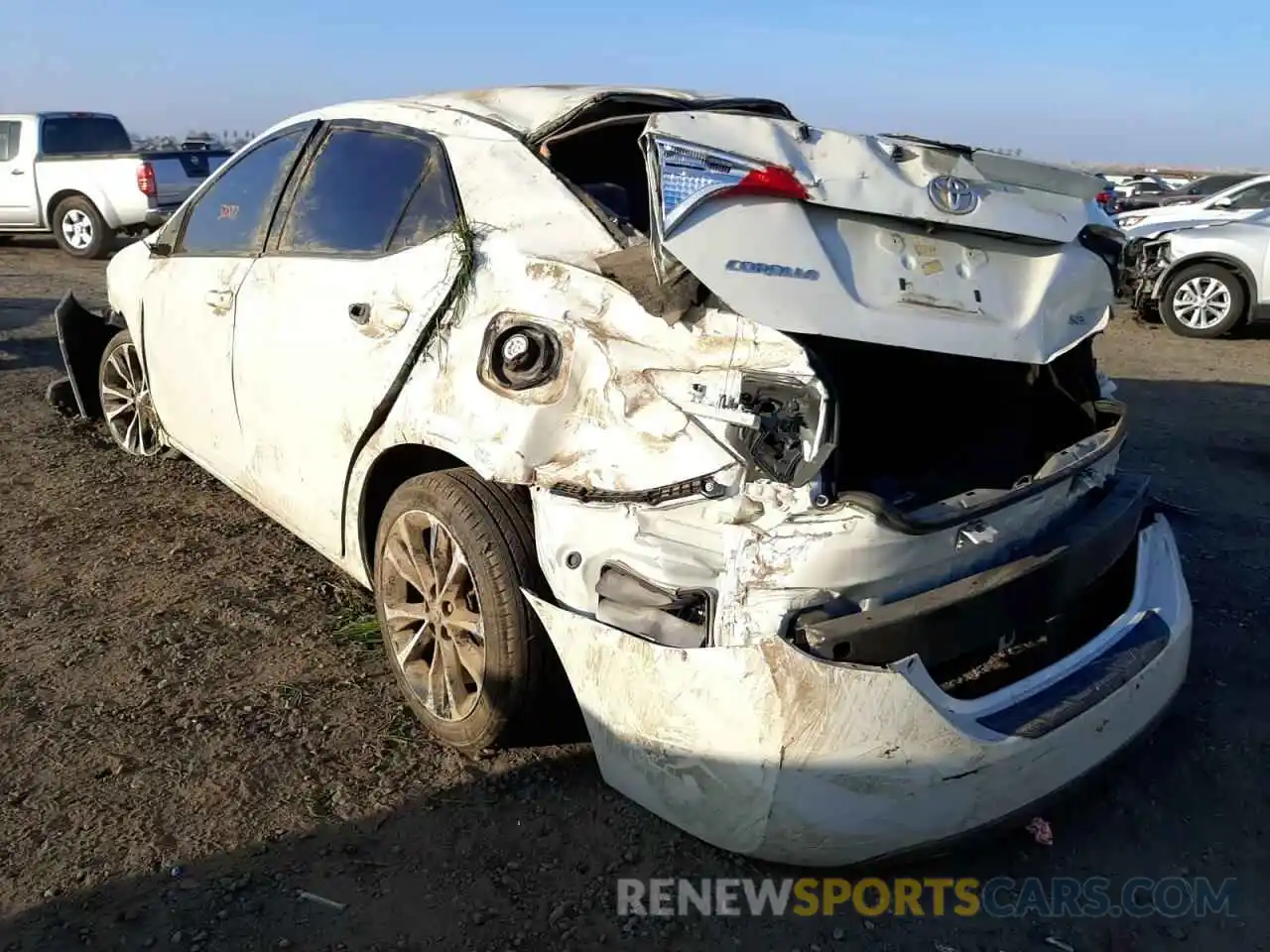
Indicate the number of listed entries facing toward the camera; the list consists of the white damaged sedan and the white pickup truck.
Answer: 0

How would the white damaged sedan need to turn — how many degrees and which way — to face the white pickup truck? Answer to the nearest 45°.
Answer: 0° — it already faces it

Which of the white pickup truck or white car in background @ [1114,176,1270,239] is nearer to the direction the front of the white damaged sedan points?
the white pickup truck

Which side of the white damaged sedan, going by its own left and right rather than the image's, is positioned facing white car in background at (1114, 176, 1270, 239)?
right

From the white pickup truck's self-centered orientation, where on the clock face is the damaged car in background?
The damaged car in background is roughly at 6 o'clock from the white pickup truck.

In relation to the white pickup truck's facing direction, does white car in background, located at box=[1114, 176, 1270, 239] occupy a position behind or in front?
behind

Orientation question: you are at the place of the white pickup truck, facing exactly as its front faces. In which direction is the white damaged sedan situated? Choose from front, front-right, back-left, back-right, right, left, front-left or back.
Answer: back-left

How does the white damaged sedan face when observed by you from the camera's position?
facing away from the viewer and to the left of the viewer

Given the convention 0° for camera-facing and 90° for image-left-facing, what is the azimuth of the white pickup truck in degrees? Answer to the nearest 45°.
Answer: approximately 135°

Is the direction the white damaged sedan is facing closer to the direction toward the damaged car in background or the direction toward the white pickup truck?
the white pickup truck

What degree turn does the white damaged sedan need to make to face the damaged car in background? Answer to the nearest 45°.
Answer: approximately 90° to its right
